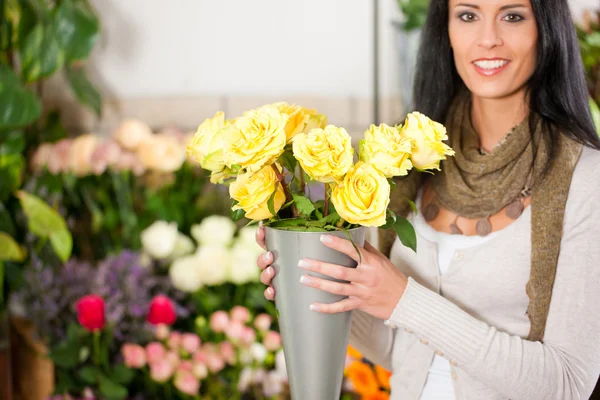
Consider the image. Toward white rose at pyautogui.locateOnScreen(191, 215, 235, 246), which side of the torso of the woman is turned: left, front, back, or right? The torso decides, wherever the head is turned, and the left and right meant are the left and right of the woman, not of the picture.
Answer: right

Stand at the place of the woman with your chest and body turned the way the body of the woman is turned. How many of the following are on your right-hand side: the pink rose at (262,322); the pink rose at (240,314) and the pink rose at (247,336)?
3

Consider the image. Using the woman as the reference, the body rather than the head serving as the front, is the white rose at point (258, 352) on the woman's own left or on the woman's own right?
on the woman's own right

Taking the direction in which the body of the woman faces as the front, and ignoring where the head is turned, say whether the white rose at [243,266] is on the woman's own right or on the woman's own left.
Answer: on the woman's own right

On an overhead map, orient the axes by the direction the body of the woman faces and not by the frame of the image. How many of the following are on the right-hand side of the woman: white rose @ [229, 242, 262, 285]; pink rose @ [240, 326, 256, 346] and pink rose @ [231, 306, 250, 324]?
3

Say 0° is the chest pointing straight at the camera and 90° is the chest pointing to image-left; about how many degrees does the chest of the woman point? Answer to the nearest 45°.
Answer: approximately 45°

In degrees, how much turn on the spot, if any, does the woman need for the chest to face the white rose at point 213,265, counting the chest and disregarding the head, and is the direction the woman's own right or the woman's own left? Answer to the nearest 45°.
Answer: approximately 90° to the woman's own right

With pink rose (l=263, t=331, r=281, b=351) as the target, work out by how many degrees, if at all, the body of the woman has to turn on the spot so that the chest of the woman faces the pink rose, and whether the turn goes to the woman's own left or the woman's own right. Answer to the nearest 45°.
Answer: approximately 90° to the woman's own right

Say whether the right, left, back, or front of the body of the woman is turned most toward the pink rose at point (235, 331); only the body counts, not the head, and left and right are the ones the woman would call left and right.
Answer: right
